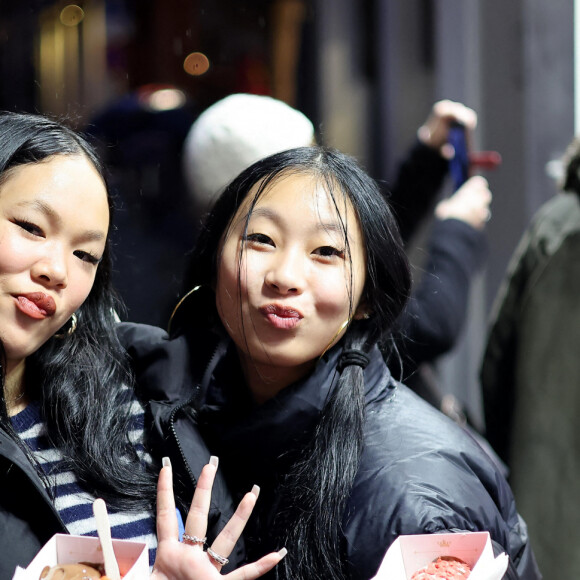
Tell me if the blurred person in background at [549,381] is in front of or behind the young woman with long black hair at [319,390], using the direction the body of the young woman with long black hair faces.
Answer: behind

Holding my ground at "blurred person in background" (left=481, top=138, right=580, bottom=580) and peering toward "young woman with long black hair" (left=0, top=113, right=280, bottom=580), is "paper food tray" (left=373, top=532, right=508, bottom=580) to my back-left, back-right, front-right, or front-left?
front-left

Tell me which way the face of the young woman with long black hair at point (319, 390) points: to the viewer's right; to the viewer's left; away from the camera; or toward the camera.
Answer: toward the camera

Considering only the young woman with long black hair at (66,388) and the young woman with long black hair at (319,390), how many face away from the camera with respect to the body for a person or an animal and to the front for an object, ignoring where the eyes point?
0

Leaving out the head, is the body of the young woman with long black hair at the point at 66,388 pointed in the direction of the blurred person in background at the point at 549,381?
no

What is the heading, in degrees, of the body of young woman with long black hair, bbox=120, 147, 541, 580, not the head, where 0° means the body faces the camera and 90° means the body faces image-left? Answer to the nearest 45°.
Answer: approximately 45°

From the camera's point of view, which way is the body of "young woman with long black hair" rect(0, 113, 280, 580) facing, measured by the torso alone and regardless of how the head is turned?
toward the camera
